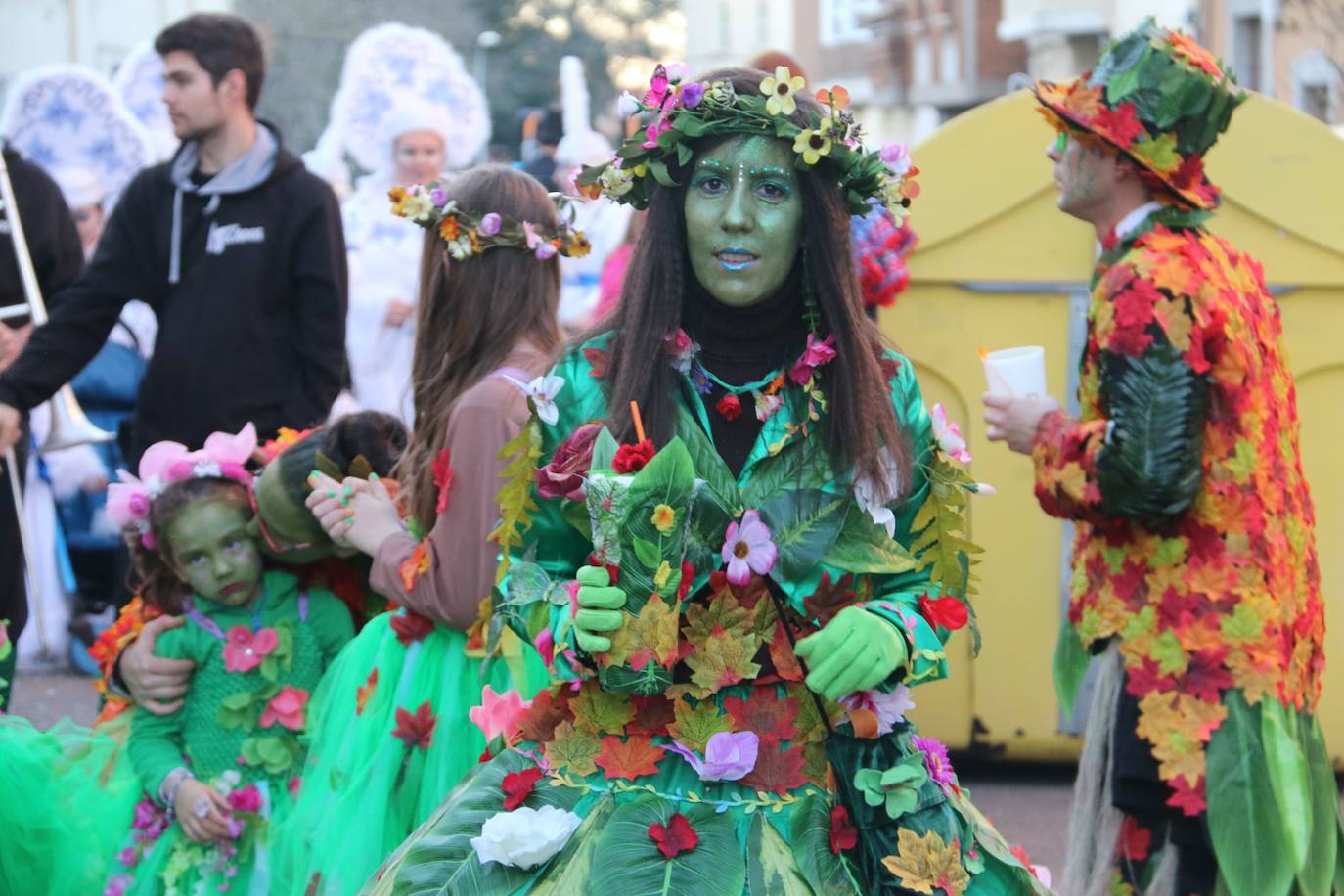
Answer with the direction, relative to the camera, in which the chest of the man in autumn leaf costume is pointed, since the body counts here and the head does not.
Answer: to the viewer's left

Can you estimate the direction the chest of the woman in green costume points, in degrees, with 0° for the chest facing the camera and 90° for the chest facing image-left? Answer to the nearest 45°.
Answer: approximately 0°

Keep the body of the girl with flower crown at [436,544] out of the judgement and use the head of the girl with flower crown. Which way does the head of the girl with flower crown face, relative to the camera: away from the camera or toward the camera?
away from the camera

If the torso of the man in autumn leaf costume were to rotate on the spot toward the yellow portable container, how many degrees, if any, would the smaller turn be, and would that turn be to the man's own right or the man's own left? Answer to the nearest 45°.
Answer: approximately 90° to the man's own right

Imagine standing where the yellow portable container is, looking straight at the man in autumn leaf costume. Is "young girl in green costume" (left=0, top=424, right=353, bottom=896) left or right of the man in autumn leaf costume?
right

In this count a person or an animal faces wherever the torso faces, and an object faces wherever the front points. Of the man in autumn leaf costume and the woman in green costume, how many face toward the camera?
1

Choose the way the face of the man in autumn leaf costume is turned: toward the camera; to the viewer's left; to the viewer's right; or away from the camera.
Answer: to the viewer's left

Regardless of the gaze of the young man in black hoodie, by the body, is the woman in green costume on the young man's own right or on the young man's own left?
on the young man's own left

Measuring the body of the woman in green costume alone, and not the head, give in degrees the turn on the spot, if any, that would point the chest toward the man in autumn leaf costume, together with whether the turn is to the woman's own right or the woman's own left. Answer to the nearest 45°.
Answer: approximately 135° to the woman's own left

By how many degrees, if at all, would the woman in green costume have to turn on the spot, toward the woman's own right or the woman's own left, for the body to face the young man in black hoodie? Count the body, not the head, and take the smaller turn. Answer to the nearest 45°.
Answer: approximately 135° to the woman's own right
